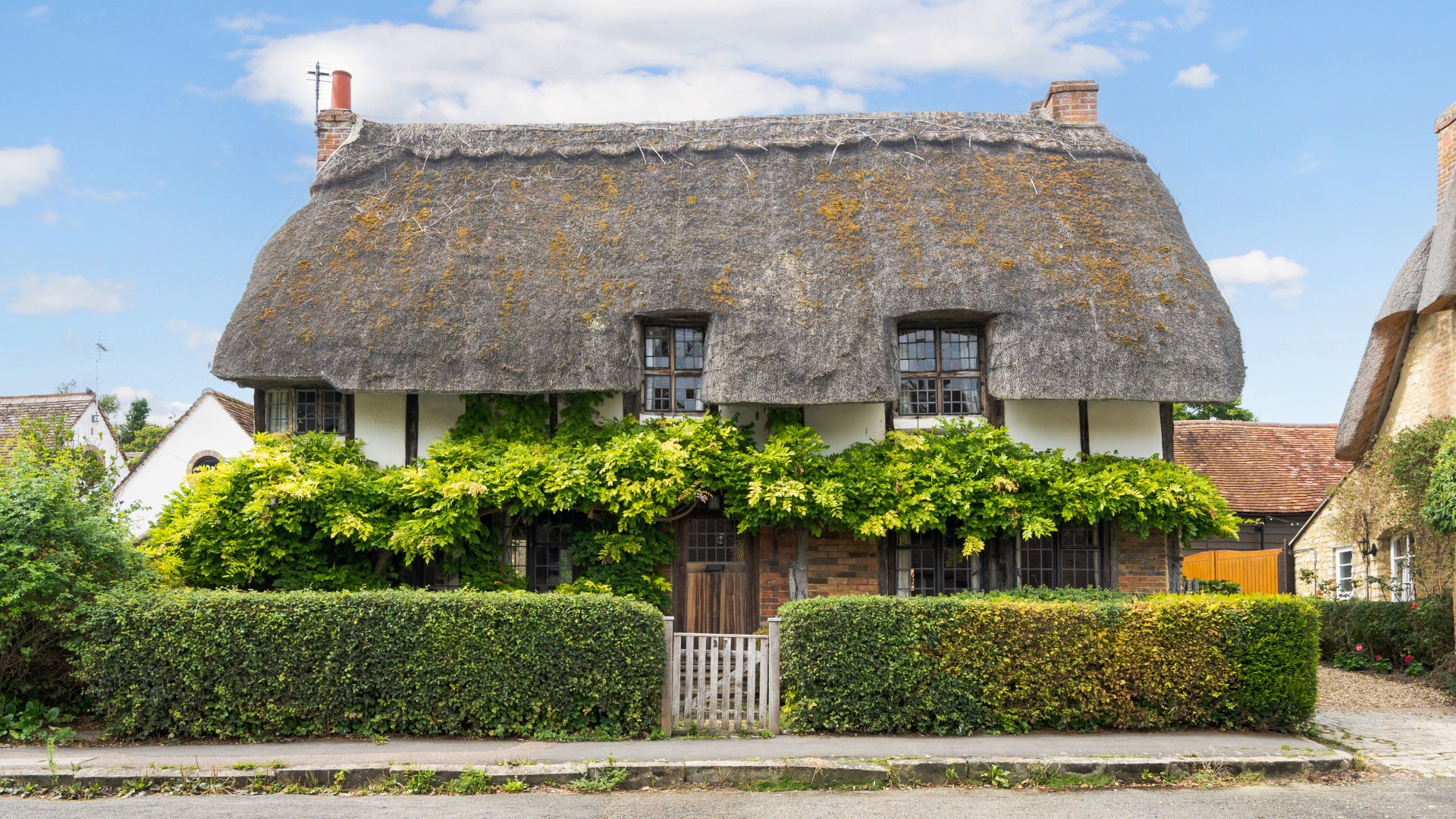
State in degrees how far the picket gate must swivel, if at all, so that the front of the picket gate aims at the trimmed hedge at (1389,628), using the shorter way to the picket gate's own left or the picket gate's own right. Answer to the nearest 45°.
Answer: approximately 135° to the picket gate's own left

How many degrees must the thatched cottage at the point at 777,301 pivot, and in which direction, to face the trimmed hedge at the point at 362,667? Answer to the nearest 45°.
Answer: approximately 45° to its right

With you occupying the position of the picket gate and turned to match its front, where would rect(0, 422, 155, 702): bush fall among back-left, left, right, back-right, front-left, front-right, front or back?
right

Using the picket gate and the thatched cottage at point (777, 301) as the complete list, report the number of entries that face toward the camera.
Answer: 2

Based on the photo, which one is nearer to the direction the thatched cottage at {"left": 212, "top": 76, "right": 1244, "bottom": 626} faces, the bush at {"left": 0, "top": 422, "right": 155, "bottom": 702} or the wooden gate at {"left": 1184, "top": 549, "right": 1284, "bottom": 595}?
the bush

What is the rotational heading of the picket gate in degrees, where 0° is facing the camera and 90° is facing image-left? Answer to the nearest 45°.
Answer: approximately 0°

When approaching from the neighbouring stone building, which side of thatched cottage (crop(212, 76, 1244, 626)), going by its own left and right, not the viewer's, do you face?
left

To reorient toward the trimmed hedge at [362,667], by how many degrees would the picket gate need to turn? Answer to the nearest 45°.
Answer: approximately 90° to its right

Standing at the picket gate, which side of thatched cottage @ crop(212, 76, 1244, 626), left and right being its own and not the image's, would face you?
front

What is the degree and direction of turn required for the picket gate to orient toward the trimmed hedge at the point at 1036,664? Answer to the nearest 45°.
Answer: approximately 90° to its left

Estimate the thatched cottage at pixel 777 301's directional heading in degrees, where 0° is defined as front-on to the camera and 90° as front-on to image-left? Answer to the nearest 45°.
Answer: approximately 0°

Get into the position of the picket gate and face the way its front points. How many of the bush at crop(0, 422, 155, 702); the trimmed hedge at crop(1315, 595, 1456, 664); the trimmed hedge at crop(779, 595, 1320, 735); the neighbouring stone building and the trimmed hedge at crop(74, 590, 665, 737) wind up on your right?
2
